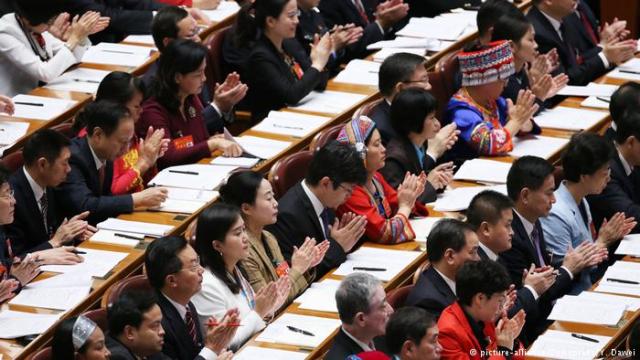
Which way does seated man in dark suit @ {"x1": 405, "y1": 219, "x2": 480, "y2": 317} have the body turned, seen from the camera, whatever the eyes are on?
to the viewer's right

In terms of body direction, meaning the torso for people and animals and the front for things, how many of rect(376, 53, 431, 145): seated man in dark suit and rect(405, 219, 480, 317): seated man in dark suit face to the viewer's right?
2

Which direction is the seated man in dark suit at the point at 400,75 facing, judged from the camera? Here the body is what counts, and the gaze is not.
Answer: to the viewer's right

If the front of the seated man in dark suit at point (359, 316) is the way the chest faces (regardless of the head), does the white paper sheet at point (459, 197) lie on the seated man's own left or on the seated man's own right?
on the seated man's own left

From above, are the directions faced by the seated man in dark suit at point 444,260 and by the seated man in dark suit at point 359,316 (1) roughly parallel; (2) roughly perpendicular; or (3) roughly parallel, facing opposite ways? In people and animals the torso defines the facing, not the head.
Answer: roughly parallel

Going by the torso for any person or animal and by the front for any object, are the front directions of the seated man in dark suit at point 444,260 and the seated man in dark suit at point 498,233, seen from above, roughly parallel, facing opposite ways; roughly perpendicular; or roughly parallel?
roughly parallel

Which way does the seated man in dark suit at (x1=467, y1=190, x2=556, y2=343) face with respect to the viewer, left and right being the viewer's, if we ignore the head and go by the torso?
facing to the right of the viewer

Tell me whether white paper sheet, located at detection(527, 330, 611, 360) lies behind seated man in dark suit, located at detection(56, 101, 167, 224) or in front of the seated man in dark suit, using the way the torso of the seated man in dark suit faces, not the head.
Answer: in front
